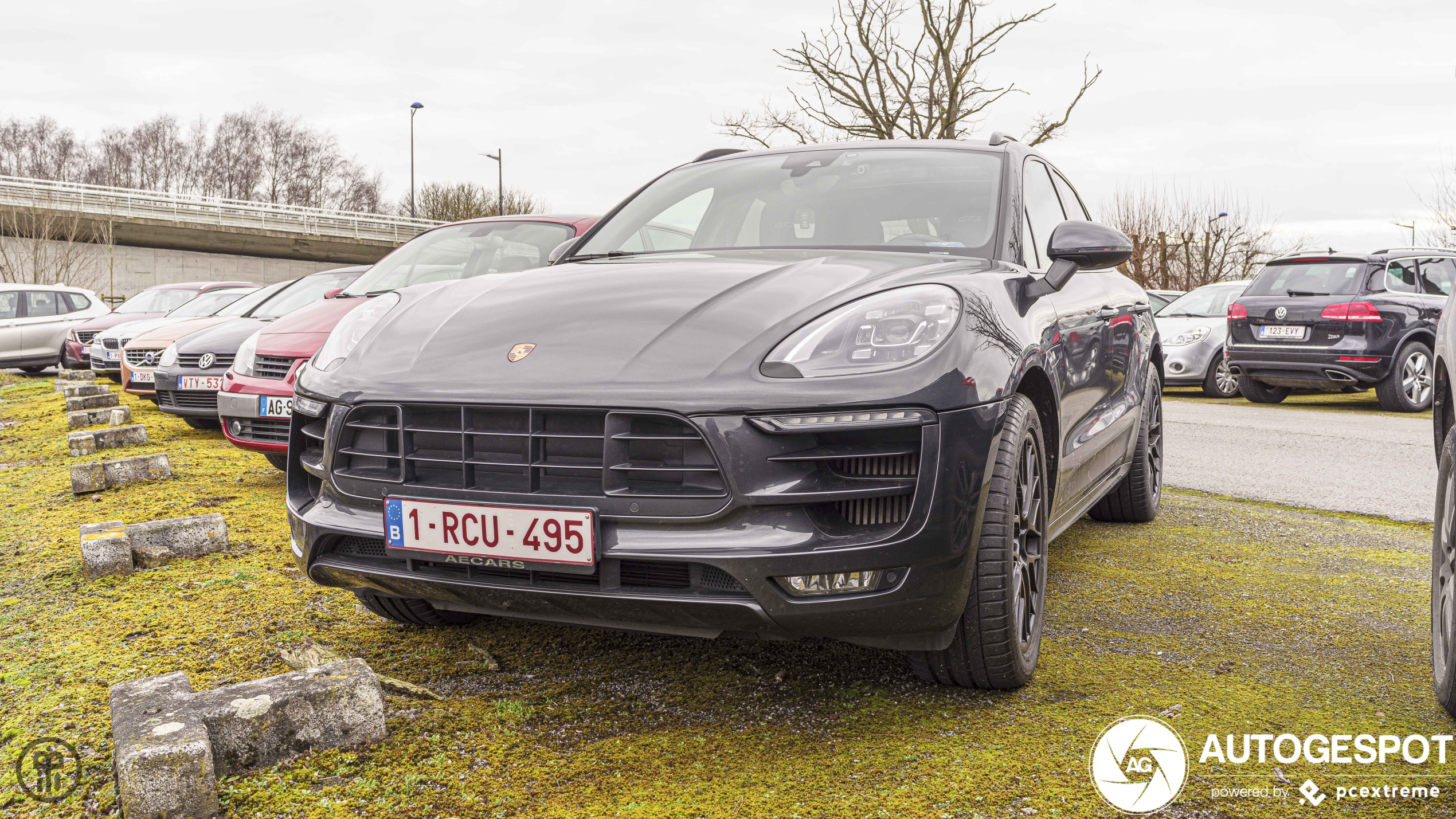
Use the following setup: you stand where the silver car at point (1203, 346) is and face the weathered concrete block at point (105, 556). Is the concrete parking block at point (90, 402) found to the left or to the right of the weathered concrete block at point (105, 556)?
right

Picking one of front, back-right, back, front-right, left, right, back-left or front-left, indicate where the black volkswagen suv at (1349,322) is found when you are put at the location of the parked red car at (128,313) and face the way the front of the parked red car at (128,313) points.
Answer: left

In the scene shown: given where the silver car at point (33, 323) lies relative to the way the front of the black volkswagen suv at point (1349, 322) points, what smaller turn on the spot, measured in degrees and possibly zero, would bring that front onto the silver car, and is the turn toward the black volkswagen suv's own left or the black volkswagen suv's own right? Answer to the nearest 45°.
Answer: approximately 135° to the black volkswagen suv's own left

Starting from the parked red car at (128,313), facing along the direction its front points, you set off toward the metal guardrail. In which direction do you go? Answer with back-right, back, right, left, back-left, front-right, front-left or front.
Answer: back-right

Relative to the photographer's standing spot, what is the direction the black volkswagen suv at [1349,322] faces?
facing away from the viewer and to the right of the viewer
